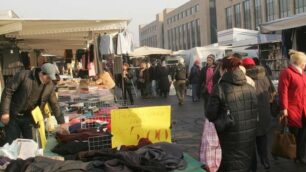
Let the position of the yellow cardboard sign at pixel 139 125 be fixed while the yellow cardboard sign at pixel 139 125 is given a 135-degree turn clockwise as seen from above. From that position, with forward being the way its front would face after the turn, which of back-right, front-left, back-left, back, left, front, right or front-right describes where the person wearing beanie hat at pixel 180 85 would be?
front-right

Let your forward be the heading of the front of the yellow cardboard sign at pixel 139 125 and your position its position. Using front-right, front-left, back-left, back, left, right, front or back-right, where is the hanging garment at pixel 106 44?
back

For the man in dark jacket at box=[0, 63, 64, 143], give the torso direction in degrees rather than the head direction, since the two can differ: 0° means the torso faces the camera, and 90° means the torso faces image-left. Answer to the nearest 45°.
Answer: approximately 315°

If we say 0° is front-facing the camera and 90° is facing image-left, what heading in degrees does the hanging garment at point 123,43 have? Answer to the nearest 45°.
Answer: approximately 0°

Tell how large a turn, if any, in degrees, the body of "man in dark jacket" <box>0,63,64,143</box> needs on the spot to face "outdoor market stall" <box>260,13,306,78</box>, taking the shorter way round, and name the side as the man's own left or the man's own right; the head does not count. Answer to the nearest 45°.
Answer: approximately 90° to the man's own left

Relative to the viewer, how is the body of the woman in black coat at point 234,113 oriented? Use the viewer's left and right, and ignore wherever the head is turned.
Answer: facing away from the viewer and to the left of the viewer
